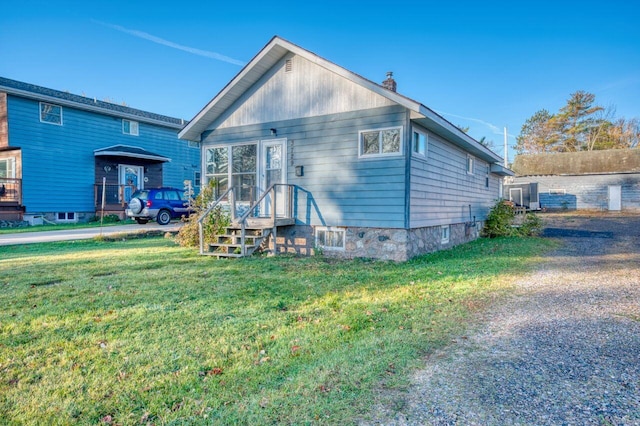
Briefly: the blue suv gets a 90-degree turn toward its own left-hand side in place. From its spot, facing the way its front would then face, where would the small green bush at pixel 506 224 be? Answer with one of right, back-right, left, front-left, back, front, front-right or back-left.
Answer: back

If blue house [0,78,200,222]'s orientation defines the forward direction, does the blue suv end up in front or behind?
in front

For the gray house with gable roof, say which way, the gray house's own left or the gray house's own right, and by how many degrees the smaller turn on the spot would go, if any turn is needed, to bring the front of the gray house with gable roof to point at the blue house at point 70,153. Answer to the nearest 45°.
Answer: approximately 90° to the gray house's own right

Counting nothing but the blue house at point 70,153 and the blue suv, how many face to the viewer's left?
0

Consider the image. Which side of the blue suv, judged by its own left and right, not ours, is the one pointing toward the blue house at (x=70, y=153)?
left

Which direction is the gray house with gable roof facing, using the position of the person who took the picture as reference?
facing the viewer and to the left of the viewer

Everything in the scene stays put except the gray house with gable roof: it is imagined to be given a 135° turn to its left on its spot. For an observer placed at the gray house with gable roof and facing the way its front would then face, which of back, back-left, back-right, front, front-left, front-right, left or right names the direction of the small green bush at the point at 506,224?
front-left

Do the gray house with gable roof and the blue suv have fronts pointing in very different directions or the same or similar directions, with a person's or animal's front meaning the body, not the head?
very different directions

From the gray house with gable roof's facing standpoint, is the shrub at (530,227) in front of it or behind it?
behind

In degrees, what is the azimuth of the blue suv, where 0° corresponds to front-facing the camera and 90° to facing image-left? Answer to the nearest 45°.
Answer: approximately 225°

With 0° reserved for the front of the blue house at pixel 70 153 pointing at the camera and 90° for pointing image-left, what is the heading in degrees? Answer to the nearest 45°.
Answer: approximately 315°
